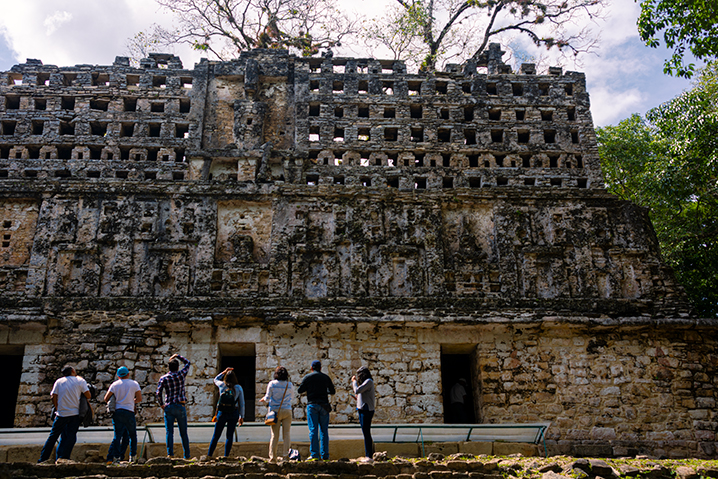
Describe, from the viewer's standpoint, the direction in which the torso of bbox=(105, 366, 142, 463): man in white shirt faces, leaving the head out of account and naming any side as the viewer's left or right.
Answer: facing away from the viewer

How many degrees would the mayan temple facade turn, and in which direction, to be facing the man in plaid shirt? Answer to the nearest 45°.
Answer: approximately 45° to its right

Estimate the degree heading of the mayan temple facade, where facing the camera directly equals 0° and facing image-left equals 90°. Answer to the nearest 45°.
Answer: approximately 0°

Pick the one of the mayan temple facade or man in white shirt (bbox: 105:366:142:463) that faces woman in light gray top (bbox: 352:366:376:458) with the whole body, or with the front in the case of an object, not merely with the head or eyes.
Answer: the mayan temple facade

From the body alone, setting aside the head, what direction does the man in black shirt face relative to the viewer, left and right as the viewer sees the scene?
facing away from the viewer

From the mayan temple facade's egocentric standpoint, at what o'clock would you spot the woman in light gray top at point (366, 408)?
The woman in light gray top is roughly at 12 o'clock from the mayan temple facade.

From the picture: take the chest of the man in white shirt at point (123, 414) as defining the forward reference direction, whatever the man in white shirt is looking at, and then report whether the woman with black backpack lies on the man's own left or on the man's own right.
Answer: on the man's own right

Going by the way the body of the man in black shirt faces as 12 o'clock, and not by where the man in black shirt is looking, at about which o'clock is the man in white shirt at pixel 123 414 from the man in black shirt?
The man in white shirt is roughly at 9 o'clock from the man in black shirt.

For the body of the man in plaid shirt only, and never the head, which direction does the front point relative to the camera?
away from the camera

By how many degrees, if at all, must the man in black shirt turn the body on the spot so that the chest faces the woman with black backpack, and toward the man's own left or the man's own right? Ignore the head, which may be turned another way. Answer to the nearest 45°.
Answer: approximately 90° to the man's own left

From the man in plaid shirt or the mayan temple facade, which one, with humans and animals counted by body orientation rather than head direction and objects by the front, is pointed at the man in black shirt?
the mayan temple facade

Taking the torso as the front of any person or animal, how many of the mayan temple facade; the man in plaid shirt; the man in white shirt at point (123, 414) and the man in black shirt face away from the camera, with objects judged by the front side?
3

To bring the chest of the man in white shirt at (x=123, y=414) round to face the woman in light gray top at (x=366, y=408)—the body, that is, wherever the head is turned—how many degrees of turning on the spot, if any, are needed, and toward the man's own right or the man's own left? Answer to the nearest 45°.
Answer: approximately 90° to the man's own right

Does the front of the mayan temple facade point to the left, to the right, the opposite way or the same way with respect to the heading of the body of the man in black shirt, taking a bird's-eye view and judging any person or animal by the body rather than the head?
the opposite way
